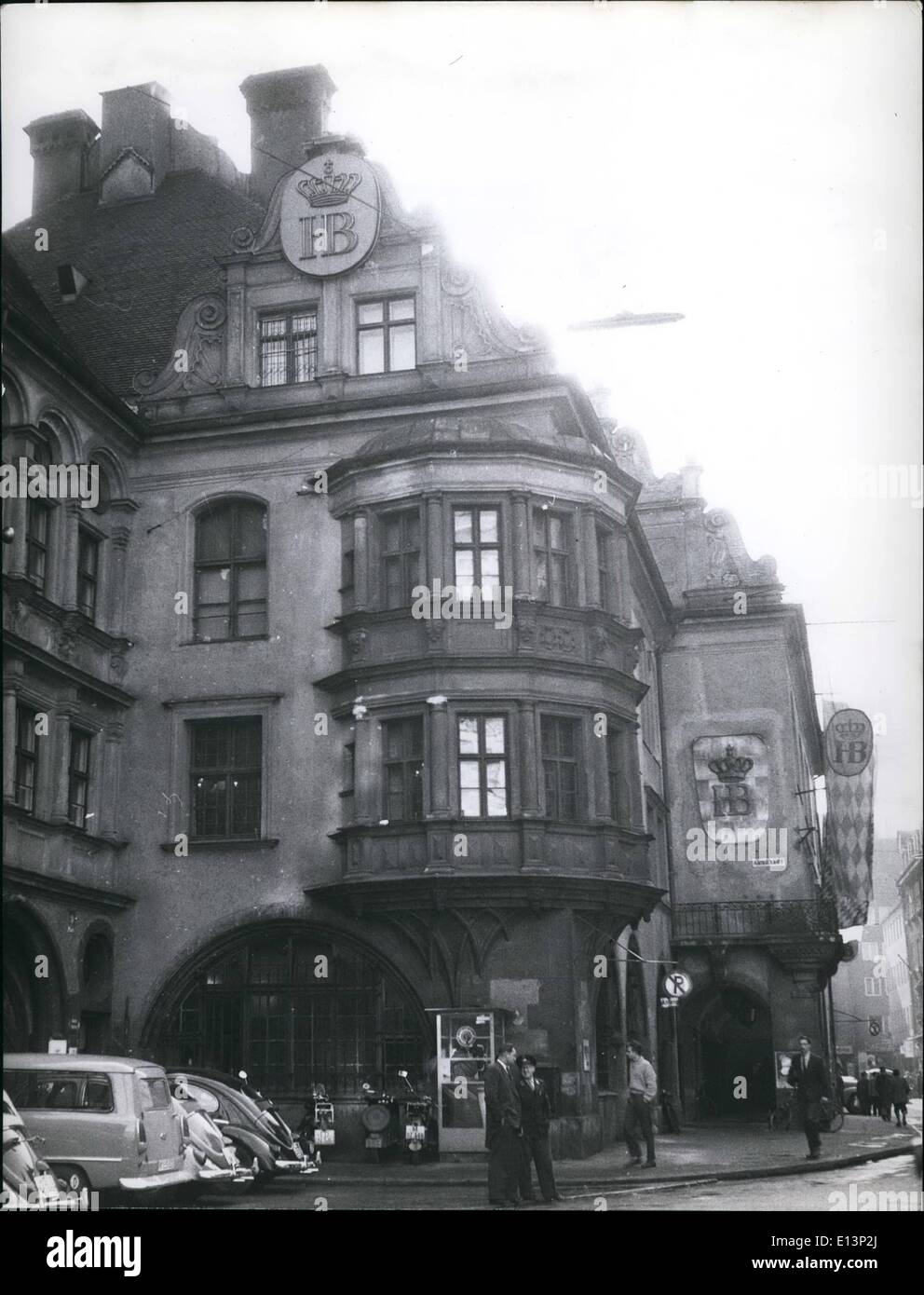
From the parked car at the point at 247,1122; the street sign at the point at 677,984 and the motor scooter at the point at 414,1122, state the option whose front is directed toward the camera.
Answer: the street sign

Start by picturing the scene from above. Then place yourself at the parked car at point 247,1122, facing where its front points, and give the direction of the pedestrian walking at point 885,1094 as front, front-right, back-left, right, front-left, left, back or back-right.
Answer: right

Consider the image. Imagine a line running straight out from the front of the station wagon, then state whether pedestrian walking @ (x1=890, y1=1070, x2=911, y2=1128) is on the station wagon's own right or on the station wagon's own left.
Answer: on the station wagon's own right

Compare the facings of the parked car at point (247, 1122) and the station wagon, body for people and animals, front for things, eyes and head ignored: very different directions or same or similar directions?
same or similar directions

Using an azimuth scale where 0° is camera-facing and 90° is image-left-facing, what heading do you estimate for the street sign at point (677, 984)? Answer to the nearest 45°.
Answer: approximately 0°

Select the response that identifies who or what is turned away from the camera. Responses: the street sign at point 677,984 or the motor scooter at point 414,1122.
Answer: the motor scooter

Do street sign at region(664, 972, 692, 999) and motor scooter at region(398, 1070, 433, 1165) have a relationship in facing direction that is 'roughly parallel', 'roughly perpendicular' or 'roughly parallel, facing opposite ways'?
roughly parallel, facing opposite ways

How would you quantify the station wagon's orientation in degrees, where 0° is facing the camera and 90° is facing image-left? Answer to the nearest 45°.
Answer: approximately 135°

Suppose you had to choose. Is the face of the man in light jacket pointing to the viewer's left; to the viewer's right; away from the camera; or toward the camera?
to the viewer's left

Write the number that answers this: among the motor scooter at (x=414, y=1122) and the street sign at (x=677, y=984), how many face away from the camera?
1

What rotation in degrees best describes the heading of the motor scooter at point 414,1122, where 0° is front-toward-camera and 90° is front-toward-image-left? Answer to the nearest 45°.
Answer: approximately 180°

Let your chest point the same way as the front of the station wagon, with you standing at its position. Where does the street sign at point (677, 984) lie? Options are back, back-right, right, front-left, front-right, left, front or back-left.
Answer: right

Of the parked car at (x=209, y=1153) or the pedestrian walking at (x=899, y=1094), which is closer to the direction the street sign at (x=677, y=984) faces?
the parked car

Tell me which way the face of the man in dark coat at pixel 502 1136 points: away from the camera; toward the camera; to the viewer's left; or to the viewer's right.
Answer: to the viewer's right

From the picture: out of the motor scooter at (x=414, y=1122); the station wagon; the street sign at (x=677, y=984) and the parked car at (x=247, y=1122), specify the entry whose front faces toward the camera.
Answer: the street sign

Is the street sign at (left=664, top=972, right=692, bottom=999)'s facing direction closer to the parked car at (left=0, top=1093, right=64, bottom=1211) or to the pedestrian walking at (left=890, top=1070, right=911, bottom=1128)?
the parked car
